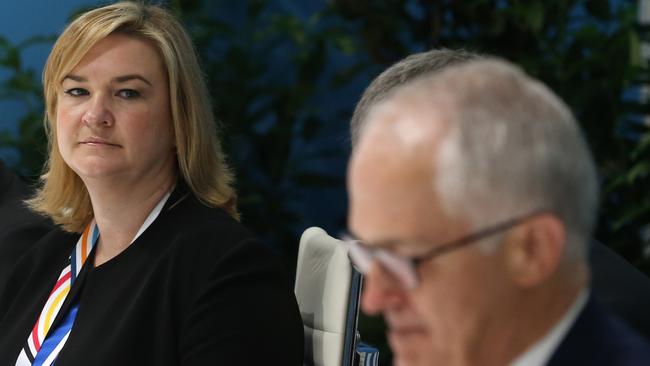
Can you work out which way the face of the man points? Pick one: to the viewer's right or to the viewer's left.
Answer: to the viewer's left

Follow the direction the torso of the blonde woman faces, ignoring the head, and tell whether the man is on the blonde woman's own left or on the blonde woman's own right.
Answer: on the blonde woman's own left

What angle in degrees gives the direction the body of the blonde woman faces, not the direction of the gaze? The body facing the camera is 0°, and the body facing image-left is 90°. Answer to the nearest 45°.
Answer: approximately 45°
